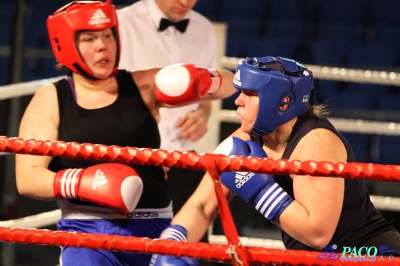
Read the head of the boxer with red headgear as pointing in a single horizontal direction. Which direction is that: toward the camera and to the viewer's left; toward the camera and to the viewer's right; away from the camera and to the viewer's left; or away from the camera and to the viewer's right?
toward the camera and to the viewer's right

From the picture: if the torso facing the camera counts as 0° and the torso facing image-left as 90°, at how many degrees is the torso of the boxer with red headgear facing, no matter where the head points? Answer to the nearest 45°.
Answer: approximately 315°
